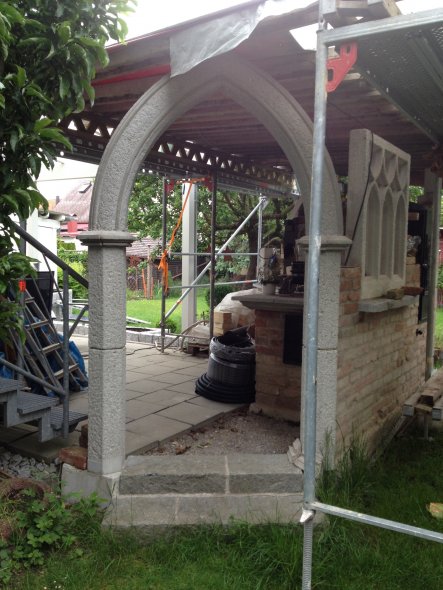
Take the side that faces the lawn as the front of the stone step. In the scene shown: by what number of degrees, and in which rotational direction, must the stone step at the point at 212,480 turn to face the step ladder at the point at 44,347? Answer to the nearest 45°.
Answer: approximately 135° to its right

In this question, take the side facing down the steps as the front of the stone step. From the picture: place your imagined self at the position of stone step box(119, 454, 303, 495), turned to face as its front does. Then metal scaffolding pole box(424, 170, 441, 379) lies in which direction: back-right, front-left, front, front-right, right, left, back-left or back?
back-left

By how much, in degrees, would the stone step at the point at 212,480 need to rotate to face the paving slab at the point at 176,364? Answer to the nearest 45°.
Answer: approximately 180°

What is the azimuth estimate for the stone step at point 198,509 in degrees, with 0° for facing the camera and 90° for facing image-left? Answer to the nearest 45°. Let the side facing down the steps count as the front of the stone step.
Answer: approximately 0°

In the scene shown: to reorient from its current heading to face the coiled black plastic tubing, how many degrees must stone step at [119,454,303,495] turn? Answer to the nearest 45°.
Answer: approximately 180°

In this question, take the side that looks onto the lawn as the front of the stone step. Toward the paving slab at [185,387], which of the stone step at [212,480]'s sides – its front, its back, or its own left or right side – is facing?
back

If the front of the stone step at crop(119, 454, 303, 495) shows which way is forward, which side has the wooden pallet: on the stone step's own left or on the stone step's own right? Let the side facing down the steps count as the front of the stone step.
on the stone step's own left

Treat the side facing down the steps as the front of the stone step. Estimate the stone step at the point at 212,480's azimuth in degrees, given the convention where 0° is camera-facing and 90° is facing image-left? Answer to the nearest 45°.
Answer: approximately 0°

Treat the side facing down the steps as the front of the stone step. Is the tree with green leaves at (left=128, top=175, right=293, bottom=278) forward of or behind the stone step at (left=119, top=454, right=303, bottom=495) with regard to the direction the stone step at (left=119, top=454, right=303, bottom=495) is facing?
behind
